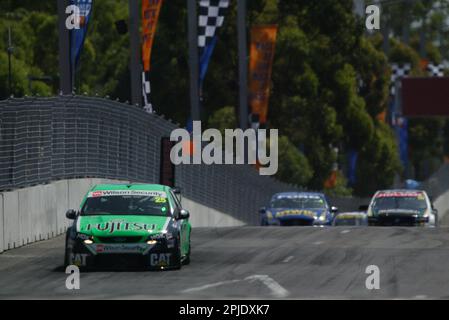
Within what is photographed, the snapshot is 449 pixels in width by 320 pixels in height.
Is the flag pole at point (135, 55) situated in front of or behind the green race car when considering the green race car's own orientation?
behind

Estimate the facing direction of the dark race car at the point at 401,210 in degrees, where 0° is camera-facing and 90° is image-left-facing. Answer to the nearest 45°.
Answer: approximately 0°

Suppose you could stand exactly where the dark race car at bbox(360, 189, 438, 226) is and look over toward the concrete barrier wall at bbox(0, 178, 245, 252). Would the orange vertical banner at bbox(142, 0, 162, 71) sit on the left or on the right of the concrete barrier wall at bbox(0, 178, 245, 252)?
right

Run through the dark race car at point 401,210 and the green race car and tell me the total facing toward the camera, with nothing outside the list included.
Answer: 2

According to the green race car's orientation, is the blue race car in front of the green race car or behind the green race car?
behind

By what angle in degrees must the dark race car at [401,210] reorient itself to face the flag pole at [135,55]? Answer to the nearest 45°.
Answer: approximately 90° to its right
